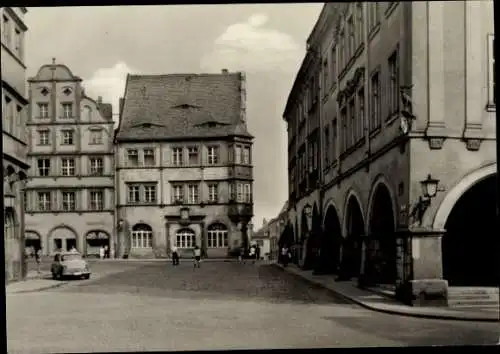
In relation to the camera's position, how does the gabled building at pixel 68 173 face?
facing the viewer

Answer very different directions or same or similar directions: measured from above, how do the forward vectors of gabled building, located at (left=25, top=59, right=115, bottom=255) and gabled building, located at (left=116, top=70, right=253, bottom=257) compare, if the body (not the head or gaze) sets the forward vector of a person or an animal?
same or similar directions

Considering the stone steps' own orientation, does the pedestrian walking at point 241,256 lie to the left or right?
on its right

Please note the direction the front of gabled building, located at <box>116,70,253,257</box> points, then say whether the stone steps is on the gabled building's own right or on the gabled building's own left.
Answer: on the gabled building's own left

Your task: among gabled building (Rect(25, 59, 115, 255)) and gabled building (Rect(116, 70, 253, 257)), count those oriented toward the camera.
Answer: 2

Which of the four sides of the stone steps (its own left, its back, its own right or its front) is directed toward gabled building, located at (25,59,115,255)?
right

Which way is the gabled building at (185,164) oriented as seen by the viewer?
toward the camera
